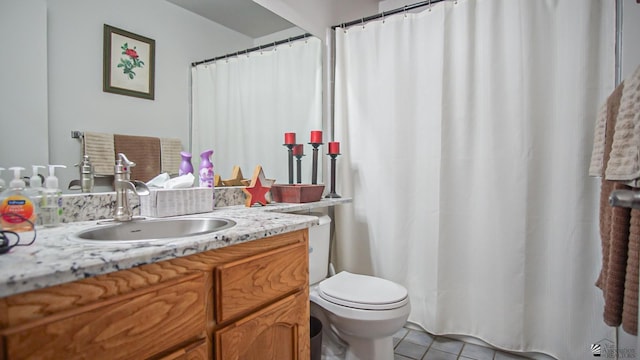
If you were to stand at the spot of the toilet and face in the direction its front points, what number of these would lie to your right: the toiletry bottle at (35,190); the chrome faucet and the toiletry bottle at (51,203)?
3

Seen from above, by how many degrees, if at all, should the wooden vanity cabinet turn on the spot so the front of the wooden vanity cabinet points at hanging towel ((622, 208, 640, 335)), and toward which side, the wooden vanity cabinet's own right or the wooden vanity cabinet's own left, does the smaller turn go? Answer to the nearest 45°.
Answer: approximately 45° to the wooden vanity cabinet's own left

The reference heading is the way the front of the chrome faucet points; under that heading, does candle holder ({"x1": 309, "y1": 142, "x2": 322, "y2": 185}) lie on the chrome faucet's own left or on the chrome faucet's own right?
on the chrome faucet's own left

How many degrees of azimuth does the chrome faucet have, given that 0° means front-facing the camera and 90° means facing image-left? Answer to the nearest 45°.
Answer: approximately 315°

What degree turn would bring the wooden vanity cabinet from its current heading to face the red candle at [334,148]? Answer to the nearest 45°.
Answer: approximately 90° to its left

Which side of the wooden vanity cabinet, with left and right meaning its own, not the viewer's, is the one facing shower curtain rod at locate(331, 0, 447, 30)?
left

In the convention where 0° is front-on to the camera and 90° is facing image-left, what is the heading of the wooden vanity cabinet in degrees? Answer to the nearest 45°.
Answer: approximately 315°

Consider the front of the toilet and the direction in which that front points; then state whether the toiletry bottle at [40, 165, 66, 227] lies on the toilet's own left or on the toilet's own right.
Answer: on the toilet's own right

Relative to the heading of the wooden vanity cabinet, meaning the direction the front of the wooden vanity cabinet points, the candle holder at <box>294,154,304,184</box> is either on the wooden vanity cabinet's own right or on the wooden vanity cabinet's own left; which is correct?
on the wooden vanity cabinet's own left

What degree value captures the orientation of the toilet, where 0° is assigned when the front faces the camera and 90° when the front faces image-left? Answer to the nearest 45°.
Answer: approximately 315°
